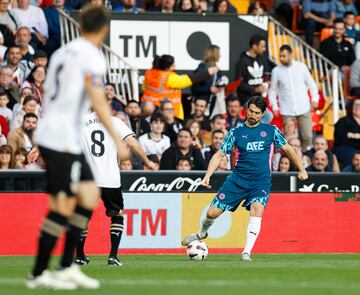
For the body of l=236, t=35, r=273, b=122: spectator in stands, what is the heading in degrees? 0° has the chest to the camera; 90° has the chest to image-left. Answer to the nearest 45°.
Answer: approximately 315°

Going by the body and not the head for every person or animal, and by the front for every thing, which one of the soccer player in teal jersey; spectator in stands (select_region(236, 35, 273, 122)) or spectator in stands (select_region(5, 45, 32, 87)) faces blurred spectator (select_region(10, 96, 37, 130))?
spectator in stands (select_region(5, 45, 32, 87))

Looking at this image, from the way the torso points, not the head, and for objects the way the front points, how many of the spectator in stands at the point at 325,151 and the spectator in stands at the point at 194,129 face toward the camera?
2

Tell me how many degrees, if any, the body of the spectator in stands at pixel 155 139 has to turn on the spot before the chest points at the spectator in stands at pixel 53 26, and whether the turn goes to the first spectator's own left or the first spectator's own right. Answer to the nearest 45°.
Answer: approximately 135° to the first spectator's own right

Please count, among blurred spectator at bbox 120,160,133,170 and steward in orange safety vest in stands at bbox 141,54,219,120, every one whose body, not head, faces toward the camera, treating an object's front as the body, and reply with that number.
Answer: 1

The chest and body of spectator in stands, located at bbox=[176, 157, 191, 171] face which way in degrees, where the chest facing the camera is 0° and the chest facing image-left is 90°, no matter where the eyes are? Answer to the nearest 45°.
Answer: approximately 0°

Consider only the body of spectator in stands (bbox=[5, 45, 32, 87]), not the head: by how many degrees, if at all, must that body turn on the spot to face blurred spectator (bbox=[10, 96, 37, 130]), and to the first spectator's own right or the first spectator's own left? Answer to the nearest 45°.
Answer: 0° — they already face them

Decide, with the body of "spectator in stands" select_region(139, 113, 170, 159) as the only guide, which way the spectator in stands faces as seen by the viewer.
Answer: toward the camera

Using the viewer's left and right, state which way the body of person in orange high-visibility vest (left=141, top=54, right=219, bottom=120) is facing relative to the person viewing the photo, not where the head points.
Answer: facing away from the viewer and to the right of the viewer
